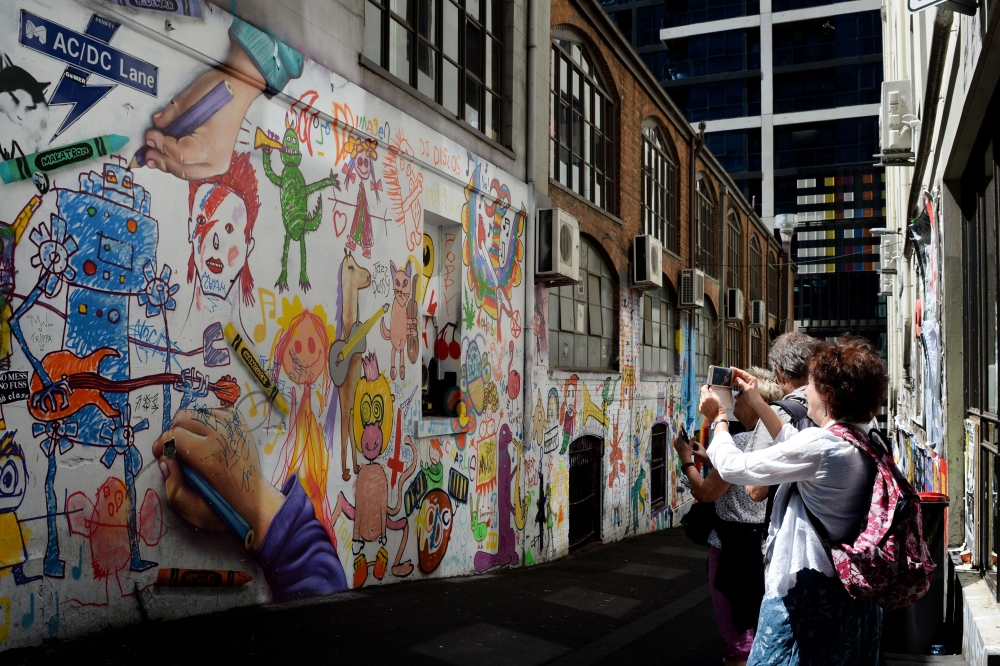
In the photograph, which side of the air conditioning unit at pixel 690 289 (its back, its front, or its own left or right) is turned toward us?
right

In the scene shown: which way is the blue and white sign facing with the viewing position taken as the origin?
facing the viewer and to the right of the viewer

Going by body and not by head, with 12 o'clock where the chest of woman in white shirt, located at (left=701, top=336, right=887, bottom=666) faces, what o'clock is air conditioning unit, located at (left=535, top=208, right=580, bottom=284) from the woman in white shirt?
The air conditioning unit is roughly at 1 o'clock from the woman in white shirt.

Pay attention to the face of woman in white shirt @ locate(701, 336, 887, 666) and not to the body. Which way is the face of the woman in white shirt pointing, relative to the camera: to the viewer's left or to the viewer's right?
to the viewer's left

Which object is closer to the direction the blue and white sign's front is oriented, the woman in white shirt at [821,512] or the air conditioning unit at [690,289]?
the woman in white shirt

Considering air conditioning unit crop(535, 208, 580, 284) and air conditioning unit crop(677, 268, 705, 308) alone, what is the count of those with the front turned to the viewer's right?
2

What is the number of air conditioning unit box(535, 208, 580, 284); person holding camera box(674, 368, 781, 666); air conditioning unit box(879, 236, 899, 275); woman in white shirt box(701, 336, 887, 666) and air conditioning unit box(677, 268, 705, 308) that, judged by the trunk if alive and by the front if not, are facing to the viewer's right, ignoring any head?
2

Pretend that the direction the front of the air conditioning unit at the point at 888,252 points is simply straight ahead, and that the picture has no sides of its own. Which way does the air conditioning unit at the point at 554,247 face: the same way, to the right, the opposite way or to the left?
the opposite way

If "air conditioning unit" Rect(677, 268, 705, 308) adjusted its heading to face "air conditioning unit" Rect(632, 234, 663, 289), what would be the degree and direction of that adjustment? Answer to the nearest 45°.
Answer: approximately 90° to its right

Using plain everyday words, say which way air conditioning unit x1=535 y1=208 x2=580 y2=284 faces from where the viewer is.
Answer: facing to the right of the viewer

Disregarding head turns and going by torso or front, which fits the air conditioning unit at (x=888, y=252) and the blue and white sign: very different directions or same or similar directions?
very different directions

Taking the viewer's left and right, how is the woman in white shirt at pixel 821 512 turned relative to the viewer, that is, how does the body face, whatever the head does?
facing away from the viewer and to the left of the viewer

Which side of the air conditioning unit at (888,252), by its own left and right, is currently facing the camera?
left

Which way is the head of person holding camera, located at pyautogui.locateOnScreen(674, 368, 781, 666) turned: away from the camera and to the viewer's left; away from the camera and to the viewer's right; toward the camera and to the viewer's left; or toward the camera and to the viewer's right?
away from the camera and to the viewer's left
